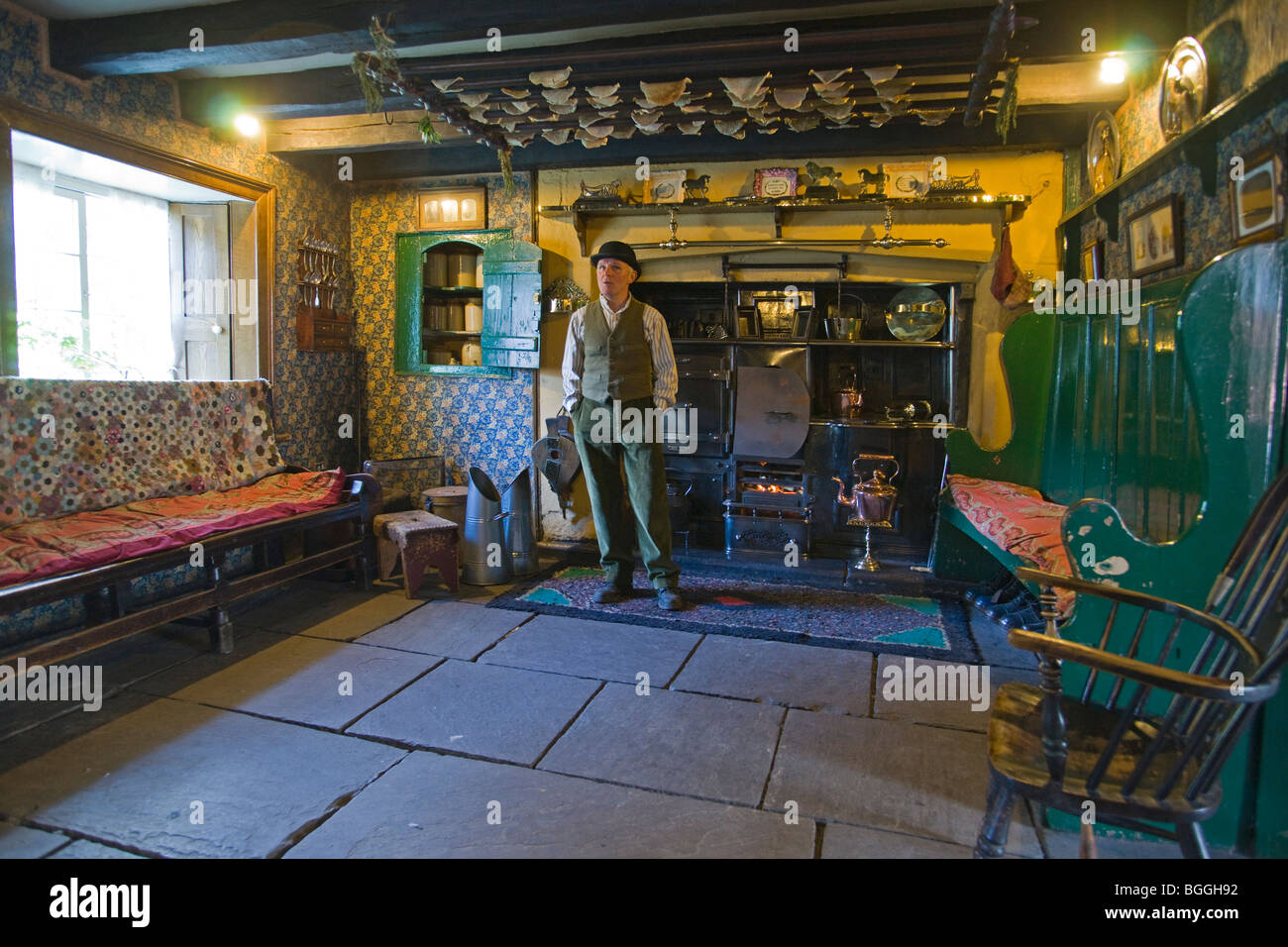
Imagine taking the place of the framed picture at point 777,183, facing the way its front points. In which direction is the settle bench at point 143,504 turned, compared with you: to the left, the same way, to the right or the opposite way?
to the left

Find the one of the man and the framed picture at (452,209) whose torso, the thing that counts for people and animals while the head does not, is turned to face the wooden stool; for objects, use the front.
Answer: the framed picture

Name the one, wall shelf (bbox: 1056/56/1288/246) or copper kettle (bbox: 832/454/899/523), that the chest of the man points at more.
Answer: the wall shelf

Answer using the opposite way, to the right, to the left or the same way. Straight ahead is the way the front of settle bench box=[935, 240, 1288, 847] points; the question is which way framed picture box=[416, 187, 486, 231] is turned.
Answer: to the left

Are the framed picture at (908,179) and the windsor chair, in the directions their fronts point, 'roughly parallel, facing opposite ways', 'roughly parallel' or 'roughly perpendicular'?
roughly perpendicular

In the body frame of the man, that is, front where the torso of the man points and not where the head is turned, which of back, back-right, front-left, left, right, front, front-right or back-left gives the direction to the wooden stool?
right

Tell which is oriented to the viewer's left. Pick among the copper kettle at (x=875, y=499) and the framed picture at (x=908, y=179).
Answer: the copper kettle
